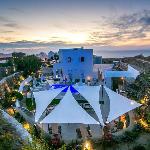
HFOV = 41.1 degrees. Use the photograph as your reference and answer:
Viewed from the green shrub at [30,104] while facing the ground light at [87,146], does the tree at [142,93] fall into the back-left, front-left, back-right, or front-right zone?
front-left

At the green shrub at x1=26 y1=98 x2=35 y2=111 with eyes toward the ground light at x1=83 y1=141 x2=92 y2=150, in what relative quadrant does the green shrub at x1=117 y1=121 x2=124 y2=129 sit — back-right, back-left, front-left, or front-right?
front-left

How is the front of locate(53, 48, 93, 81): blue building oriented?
toward the camera

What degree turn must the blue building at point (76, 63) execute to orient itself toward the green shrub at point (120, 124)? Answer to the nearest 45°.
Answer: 0° — it already faces it

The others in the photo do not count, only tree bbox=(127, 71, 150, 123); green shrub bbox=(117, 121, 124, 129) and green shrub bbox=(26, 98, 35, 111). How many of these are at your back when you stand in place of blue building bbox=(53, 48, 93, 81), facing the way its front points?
0

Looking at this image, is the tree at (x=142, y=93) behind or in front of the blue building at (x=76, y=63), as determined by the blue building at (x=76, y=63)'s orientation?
in front

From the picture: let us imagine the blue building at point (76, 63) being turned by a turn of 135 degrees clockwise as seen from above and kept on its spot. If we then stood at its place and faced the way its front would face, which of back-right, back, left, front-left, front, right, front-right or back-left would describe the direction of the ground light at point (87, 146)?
back-left

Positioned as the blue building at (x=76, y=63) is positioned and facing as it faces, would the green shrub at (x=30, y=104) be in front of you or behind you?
in front

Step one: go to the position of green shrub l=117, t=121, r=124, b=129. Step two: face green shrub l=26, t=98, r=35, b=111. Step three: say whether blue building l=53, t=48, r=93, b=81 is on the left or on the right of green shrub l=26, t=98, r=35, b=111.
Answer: right

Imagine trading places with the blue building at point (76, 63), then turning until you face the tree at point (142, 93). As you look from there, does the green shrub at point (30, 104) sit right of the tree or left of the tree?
right
